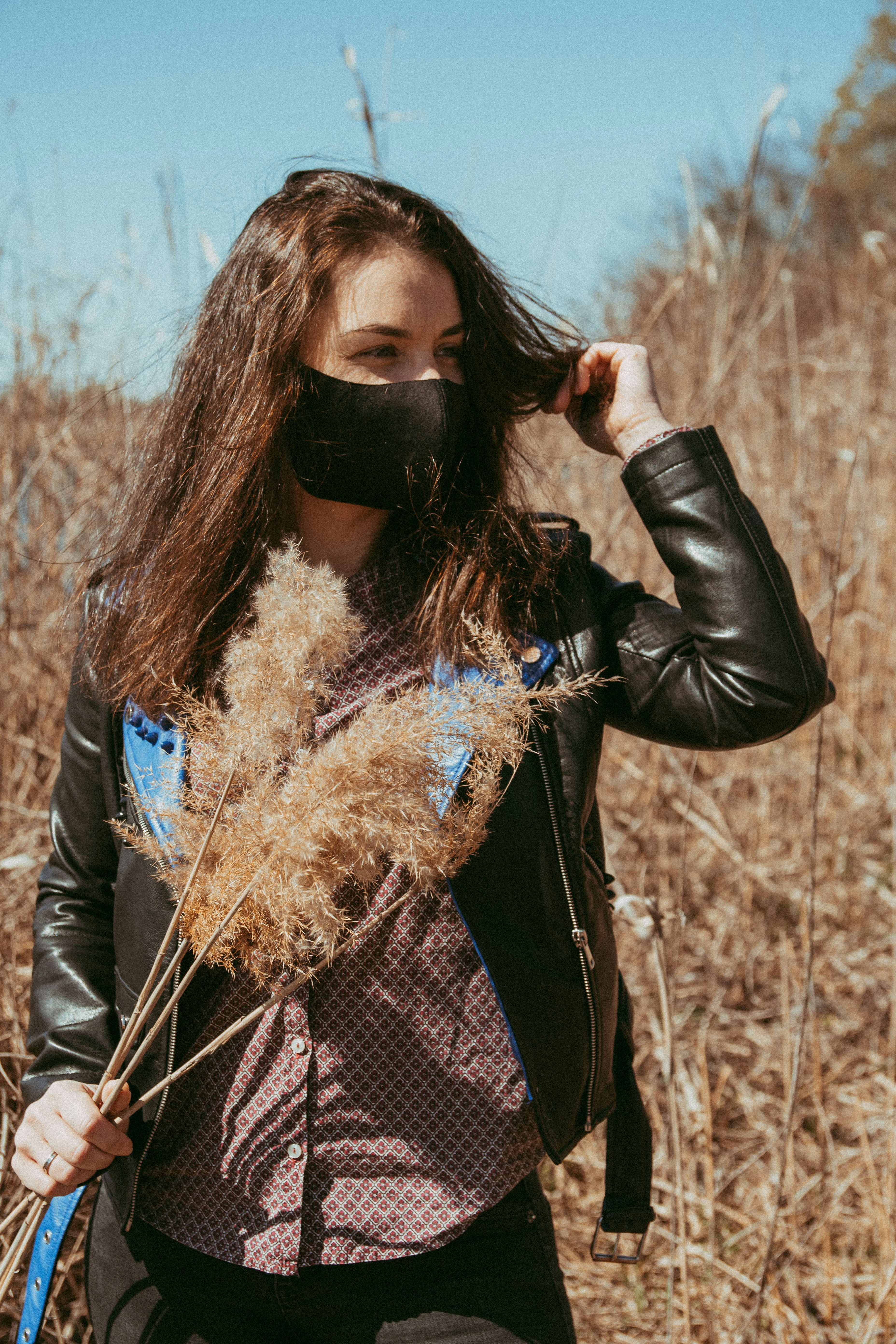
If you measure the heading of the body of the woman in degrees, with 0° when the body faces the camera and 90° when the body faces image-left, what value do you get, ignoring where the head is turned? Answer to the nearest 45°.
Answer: approximately 0°

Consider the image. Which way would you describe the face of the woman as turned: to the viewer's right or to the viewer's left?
to the viewer's right
